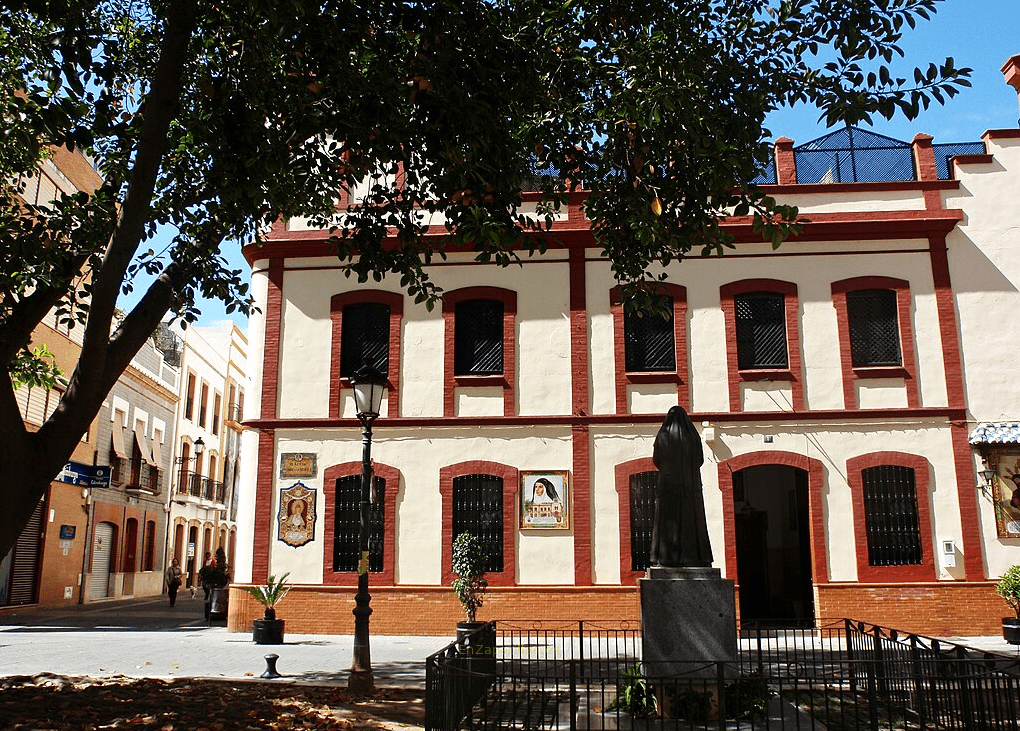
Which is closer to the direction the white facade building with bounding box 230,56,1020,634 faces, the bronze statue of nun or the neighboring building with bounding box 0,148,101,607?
the bronze statue of nun

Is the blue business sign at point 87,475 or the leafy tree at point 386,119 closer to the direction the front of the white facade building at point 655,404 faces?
the leafy tree

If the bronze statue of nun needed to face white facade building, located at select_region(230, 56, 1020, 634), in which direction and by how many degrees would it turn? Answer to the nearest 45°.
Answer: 0° — it already faces it

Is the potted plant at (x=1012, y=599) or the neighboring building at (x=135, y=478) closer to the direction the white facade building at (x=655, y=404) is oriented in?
the potted plant

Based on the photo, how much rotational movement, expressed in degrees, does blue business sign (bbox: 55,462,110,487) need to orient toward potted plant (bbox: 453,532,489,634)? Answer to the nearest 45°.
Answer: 0° — it already faces it

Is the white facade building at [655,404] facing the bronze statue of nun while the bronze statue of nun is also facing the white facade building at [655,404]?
yes

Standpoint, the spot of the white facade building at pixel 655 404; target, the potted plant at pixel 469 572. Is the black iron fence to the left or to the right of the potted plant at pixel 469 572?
left

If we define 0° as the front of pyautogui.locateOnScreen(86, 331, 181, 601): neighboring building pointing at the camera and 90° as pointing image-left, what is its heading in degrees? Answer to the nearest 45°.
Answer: approximately 315°

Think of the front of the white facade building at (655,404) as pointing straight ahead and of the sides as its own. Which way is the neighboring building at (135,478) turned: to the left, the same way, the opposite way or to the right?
to the left

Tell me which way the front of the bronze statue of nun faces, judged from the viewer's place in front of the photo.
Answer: facing away from the viewer

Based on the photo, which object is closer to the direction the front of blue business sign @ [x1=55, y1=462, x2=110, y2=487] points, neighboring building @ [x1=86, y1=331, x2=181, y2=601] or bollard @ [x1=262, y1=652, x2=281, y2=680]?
the bollard

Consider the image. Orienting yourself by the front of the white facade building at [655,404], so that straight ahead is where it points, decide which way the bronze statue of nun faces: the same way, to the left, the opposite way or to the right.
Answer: the opposite way
